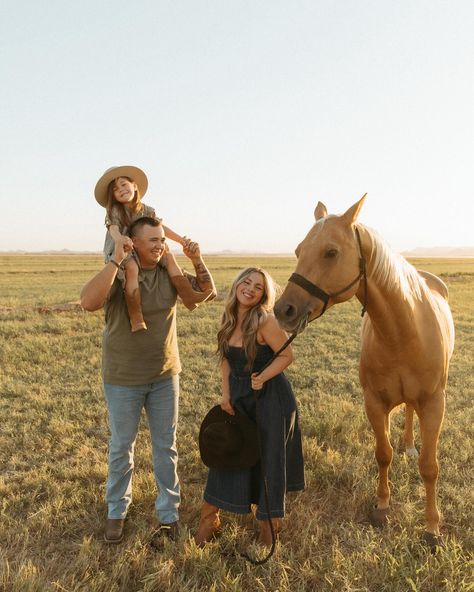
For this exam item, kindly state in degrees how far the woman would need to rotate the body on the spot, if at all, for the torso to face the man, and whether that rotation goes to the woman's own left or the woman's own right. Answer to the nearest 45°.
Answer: approximately 45° to the woman's own right

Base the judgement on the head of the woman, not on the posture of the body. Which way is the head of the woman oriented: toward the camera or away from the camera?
toward the camera

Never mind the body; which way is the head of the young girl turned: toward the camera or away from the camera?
toward the camera

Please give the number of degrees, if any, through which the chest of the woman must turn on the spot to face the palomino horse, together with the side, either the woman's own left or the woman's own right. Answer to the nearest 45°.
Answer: approximately 135° to the woman's own left

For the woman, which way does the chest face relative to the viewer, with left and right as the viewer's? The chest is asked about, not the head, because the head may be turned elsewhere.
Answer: facing the viewer and to the left of the viewer
